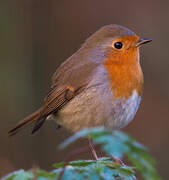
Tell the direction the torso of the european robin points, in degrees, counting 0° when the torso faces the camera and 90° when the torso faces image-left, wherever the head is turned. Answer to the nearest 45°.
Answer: approximately 270°
